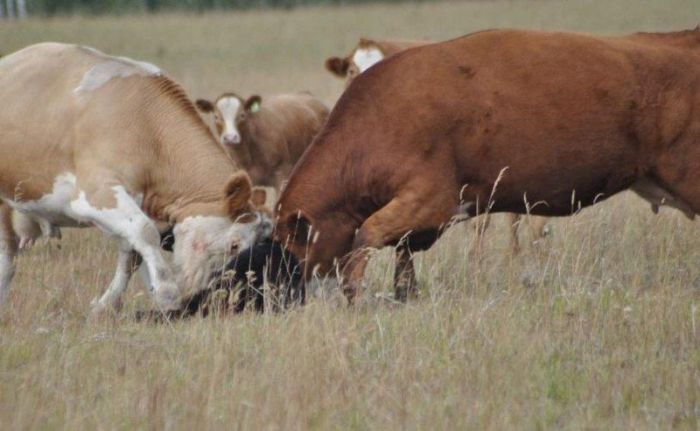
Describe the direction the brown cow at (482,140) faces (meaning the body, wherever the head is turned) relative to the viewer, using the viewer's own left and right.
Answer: facing to the left of the viewer

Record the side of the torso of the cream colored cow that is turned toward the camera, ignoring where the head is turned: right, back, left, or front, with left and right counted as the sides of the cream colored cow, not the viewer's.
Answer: right

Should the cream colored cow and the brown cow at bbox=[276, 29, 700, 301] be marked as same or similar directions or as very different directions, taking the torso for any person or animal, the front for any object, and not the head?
very different directions

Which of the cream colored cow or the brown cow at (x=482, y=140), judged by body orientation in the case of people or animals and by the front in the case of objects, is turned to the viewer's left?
the brown cow

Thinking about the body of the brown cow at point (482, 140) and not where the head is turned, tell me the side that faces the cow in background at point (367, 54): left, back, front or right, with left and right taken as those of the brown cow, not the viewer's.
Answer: right

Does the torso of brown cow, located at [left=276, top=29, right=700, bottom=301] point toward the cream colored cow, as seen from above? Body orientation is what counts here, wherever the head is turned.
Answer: yes

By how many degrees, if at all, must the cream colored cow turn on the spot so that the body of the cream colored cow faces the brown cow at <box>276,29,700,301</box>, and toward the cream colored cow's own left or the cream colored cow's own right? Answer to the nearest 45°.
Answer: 0° — it already faces it

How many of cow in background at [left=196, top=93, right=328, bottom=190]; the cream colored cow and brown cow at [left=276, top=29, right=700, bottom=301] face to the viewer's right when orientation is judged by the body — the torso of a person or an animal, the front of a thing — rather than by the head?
1

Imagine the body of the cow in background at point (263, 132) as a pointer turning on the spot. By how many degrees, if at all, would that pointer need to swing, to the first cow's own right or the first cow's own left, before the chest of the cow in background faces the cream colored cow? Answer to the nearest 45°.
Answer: approximately 45° to the first cow's own left

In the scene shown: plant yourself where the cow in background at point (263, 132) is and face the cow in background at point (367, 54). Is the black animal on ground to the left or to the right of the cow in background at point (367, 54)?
right

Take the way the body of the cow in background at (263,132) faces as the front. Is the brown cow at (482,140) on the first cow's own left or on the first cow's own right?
on the first cow's own left

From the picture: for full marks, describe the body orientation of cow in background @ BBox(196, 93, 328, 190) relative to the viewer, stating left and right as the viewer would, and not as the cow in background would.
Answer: facing the viewer and to the left of the viewer

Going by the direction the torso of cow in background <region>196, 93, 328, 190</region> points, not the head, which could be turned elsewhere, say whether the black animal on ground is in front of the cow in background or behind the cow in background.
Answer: in front

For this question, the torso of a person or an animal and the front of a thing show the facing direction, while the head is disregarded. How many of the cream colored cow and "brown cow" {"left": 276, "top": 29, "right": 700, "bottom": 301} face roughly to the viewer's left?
1
